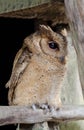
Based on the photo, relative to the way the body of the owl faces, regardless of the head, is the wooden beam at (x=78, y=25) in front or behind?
in front

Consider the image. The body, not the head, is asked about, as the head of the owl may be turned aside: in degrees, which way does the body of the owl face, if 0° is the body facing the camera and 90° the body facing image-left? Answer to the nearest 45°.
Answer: approximately 315°
